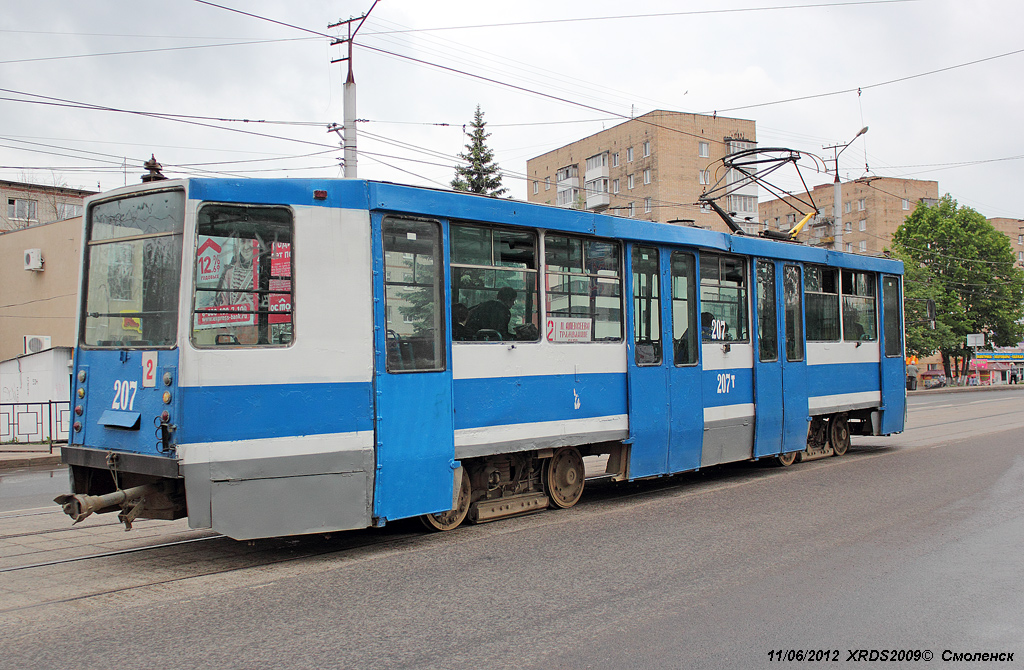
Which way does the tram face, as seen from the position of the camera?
facing away from the viewer and to the right of the viewer

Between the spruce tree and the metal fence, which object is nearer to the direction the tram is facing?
the spruce tree

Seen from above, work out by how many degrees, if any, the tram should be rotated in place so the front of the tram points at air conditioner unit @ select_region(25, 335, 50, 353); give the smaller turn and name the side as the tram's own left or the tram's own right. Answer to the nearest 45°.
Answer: approximately 90° to the tram's own left

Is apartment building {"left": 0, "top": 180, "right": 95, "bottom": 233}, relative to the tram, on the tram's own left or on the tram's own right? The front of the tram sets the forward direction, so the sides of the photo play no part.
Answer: on the tram's own left

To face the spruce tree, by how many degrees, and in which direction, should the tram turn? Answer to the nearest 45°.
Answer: approximately 45° to its left

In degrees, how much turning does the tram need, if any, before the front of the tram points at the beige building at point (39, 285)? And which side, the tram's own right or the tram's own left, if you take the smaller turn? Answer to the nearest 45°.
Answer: approximately 90° to the tram's own left

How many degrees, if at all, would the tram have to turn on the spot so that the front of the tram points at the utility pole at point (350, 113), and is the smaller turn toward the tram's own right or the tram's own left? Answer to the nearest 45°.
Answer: approximately 45° to the tram's own left
